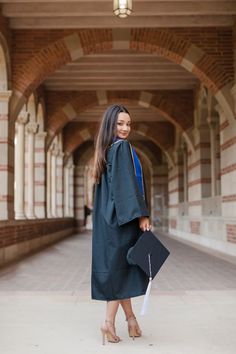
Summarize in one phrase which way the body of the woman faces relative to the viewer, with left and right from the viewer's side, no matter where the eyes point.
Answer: facing to the right of the viewer

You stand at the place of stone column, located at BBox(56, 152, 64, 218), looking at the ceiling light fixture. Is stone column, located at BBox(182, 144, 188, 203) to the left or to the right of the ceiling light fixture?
left

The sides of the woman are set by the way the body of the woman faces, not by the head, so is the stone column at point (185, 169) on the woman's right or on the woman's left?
on the woman's left

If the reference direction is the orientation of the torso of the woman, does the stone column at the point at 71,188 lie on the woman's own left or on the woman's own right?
on the woman's own left

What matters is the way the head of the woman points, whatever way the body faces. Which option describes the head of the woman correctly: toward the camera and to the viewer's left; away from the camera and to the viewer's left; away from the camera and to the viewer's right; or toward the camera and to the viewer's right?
toward the camera and to the viewer's right

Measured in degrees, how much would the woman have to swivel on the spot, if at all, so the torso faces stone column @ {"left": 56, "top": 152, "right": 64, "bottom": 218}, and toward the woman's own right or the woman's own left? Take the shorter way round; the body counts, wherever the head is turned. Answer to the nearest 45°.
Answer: approximately 90° to the woman's own left

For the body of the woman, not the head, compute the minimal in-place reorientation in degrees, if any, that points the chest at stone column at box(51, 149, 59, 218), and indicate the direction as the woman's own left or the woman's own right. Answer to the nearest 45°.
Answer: approximately 90° to the woman's own left
